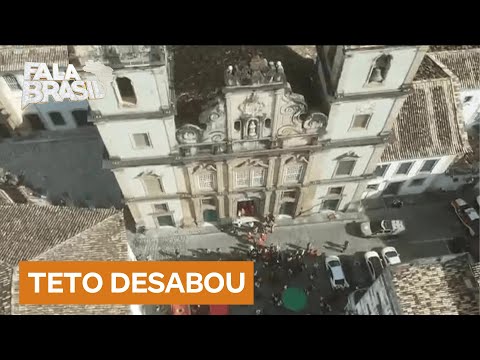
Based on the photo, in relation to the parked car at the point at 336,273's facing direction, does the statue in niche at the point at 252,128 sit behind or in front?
in front

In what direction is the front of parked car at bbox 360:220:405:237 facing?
to the viewer's left
